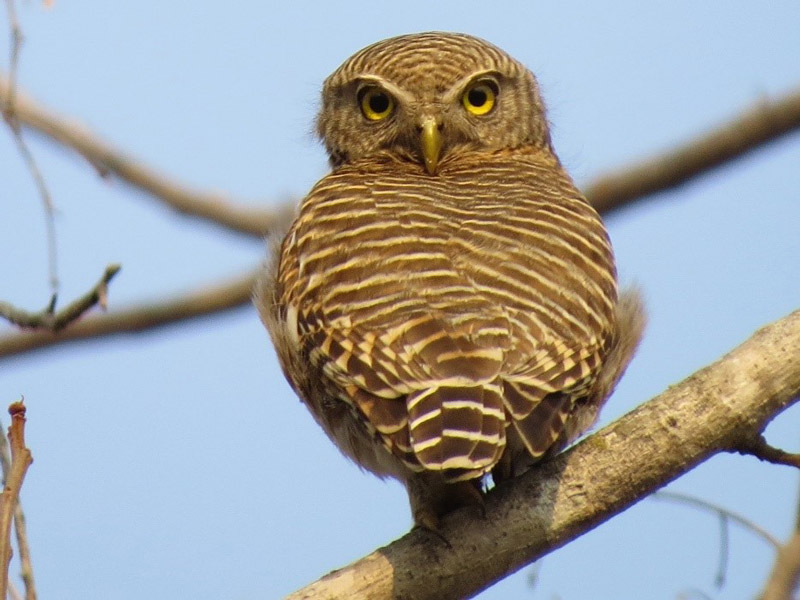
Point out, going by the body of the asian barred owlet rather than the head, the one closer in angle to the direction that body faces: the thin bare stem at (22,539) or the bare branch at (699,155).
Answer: the bare branch

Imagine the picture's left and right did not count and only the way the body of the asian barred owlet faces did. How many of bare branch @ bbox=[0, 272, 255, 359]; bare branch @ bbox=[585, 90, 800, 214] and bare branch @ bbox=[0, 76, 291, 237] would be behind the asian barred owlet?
0

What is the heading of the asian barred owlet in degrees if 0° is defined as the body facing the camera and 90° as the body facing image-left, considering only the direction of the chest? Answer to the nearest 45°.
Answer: approximately 180°

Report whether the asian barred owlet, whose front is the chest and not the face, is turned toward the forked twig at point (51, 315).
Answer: no

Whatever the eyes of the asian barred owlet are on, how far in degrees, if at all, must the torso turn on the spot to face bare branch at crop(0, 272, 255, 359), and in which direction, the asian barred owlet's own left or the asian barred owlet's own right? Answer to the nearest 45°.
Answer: approximately 45° to the asian barred owlet's own left
